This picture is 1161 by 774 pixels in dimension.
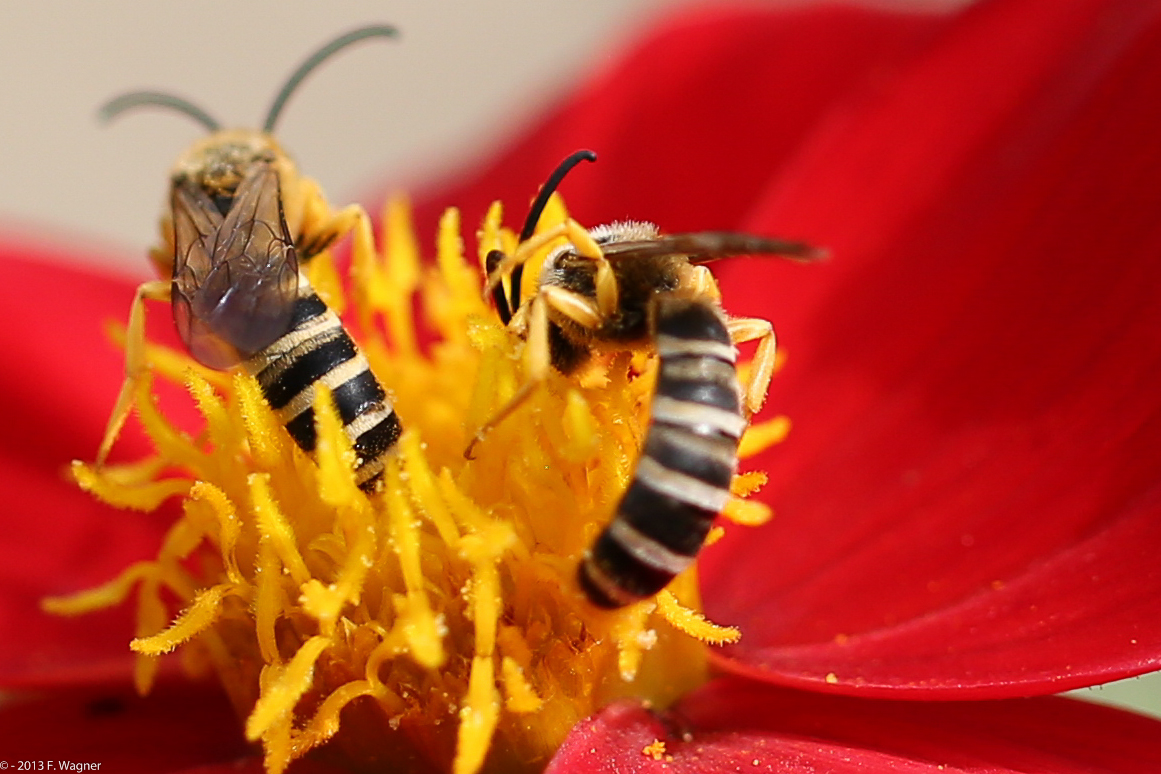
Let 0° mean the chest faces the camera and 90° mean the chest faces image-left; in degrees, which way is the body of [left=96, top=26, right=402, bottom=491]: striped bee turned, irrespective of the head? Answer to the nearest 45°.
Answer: approximately 180°
